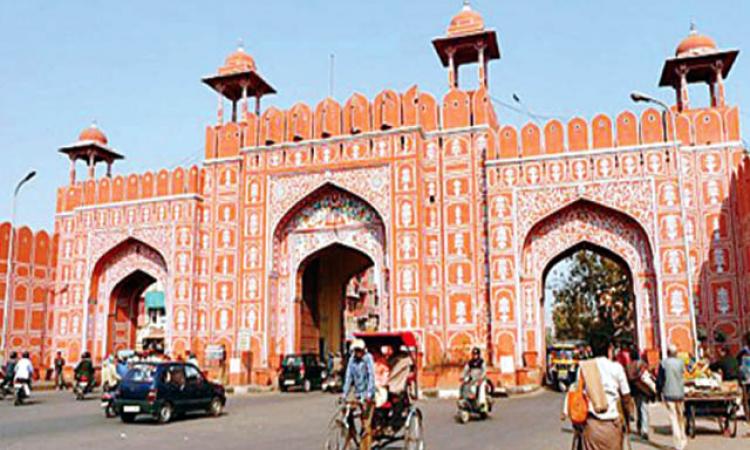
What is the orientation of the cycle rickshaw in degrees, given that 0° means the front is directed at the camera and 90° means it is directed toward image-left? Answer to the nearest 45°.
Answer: approximately 45°

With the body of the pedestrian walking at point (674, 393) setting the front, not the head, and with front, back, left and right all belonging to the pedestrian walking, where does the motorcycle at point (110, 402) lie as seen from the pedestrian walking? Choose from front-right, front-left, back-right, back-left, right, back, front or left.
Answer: left

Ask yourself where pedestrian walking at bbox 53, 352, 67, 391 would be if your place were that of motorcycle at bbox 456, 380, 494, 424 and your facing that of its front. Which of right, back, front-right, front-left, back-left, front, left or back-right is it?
right

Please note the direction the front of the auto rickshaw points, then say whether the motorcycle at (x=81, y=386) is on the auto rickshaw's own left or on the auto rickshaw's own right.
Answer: on the auto rickshaw's own right

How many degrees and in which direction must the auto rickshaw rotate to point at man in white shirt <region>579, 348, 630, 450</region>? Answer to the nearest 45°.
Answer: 0° — it already faces them

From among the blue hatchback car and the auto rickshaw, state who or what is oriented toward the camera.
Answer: the auto rickshaw

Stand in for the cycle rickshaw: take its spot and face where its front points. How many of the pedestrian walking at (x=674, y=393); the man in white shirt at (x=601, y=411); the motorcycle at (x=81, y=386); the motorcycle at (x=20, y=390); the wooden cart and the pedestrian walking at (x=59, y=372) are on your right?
3

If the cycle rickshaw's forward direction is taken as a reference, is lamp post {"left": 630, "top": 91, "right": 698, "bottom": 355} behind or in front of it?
behind

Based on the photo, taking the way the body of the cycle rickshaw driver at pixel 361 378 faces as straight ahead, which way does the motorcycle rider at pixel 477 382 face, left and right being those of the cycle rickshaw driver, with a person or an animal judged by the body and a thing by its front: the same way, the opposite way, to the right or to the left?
the same way

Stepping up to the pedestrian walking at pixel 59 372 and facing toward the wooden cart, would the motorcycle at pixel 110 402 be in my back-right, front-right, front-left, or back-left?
front-right

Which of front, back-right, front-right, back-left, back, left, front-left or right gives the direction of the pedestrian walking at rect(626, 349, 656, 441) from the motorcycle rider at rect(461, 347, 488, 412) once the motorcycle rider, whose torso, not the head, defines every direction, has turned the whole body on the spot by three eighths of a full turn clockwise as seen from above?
back-right

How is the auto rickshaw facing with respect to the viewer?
toward the camera

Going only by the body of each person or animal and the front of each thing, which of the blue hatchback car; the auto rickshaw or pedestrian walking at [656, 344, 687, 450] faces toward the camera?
the auto rickshaw

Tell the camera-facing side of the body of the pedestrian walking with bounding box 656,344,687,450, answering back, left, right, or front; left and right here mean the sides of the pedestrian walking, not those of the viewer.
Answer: back

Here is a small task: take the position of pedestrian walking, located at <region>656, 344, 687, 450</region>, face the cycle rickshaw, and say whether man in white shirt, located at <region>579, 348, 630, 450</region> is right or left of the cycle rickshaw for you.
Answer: left

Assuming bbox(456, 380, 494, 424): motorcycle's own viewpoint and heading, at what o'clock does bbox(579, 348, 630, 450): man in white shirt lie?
The man in white shirt is roughly at 10 o'clock from the motorcycle.

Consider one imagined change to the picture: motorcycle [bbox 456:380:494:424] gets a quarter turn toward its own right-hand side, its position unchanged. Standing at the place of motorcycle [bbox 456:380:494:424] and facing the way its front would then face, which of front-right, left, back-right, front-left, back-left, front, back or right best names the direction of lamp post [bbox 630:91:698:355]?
right

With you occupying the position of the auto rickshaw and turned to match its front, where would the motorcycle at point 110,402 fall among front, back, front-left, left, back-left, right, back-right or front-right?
front-right

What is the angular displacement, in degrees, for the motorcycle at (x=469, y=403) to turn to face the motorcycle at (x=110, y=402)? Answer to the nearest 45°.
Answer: approximately 45° to its right

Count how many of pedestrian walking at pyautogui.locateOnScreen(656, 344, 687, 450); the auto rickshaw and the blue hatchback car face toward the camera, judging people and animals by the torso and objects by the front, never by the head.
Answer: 1
